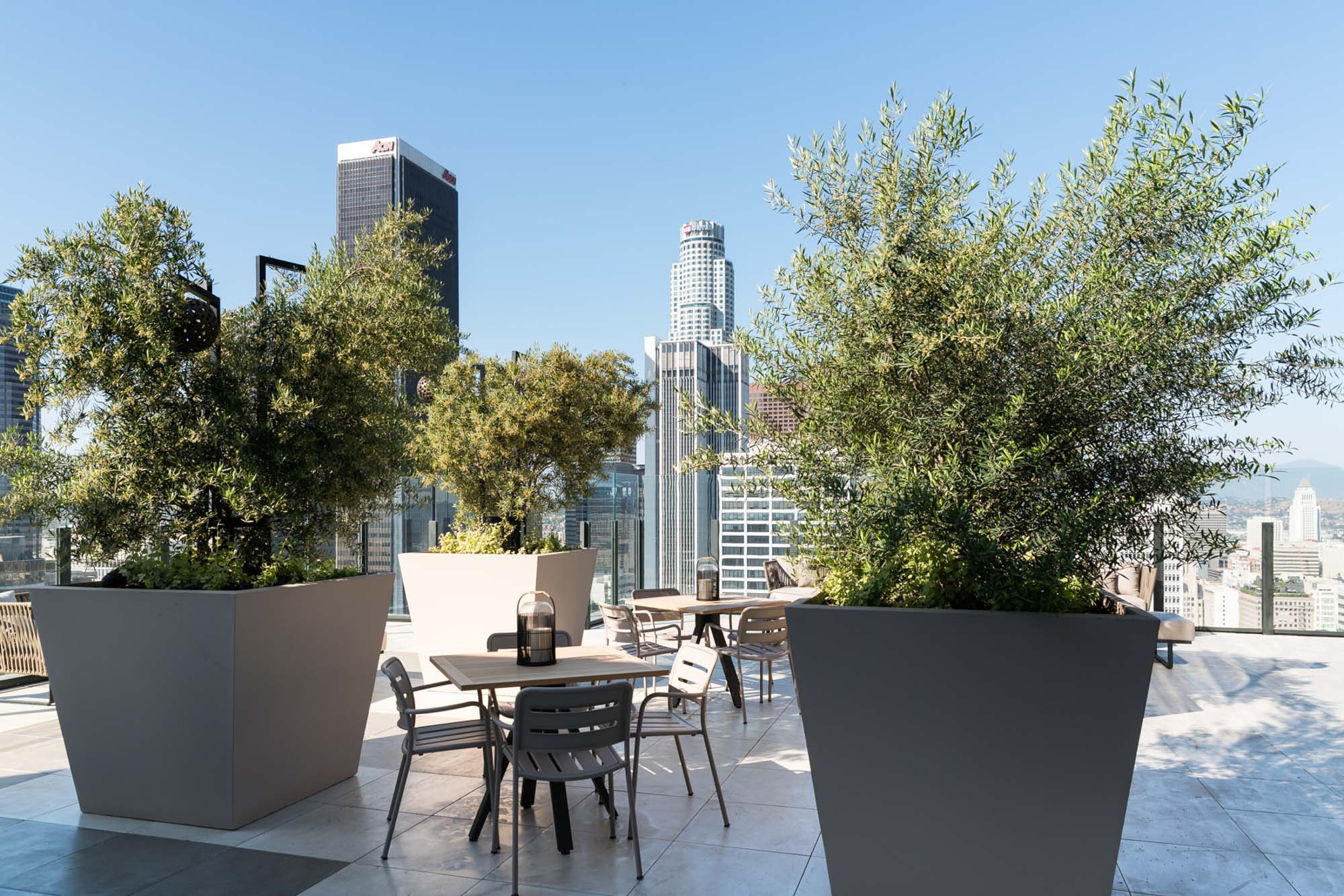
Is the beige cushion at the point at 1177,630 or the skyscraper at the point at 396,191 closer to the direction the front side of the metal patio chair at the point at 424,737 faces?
the beige cushion

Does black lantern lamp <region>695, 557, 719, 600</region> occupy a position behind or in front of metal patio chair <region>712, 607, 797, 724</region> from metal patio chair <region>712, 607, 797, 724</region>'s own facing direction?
in front

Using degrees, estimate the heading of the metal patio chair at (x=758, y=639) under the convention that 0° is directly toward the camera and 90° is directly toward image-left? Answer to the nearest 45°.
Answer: approximately 135°

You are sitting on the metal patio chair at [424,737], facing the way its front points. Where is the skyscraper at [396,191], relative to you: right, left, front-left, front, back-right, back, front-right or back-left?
left

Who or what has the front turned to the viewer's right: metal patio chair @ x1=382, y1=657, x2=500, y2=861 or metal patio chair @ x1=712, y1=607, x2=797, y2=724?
metal patio chair @ x1=382, y1=657, x2=500, y2=861

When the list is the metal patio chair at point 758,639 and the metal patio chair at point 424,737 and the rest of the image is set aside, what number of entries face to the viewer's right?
1

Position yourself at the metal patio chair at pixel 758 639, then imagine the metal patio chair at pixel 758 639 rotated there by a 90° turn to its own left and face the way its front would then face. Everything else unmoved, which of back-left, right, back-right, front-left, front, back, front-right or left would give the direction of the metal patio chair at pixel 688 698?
front-left

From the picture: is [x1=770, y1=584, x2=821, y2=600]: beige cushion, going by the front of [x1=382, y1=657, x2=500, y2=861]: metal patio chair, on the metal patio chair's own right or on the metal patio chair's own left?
on the metal patio chair's own left

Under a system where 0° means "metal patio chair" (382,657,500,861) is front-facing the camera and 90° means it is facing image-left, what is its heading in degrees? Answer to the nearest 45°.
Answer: approximately 270°

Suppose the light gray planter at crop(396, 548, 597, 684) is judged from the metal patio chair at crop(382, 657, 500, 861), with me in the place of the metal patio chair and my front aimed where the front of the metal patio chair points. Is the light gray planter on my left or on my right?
on my left

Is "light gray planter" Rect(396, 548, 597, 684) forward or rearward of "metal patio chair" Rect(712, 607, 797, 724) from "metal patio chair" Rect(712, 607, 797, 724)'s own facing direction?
forward

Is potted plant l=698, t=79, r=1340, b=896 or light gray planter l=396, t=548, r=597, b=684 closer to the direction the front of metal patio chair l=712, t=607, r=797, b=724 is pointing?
the light gray planter
